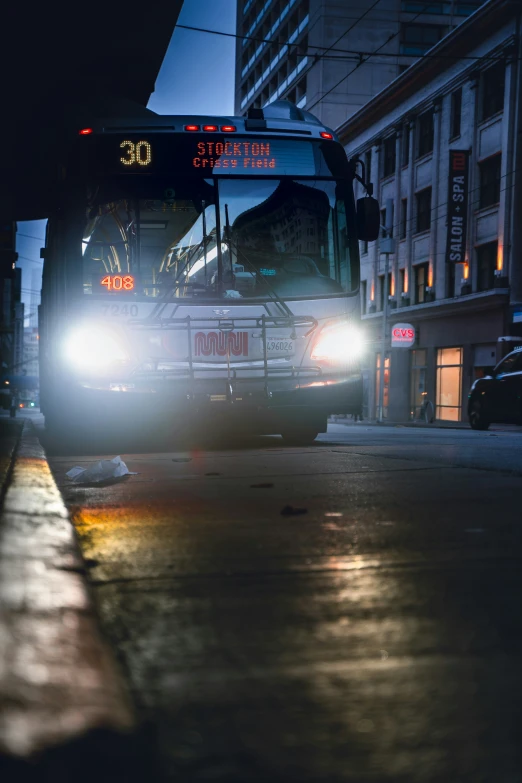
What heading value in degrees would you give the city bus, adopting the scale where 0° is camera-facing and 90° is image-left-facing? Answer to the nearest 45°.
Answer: approximately 0°

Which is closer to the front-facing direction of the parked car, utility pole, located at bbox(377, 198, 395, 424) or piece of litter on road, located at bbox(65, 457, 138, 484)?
the utility pole

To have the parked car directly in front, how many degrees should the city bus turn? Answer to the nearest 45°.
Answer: approximately 135° to its left

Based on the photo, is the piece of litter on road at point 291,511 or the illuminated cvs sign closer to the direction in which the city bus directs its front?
the piece of litter on road

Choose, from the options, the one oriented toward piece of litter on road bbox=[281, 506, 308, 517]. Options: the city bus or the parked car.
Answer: the city bus

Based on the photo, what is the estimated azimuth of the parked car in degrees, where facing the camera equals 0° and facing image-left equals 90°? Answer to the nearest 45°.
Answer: approximately 135°

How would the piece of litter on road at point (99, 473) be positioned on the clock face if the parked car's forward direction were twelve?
The piece of litter on road is roughly at 8 o'clock from the parked car.

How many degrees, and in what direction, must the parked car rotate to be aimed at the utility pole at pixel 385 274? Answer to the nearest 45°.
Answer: approximately 45° to its right

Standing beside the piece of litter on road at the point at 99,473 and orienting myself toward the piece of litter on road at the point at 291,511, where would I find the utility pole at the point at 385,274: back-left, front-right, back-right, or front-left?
back-left

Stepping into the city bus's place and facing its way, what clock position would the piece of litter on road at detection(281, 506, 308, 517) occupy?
The piece of litter on road is roughly at 12 o'clock from the city bus.

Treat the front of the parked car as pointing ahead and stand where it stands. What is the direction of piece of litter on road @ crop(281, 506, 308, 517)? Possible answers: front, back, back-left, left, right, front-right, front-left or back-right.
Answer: back-left

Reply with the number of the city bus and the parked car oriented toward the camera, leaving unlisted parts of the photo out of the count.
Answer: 1
